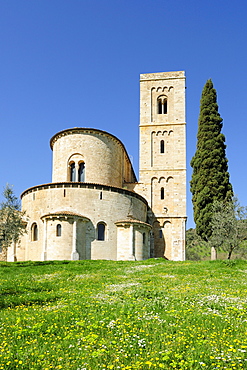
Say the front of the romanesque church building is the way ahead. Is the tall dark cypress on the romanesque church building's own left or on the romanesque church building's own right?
on the romanesque church building's own right

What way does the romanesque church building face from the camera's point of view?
away from the camera
